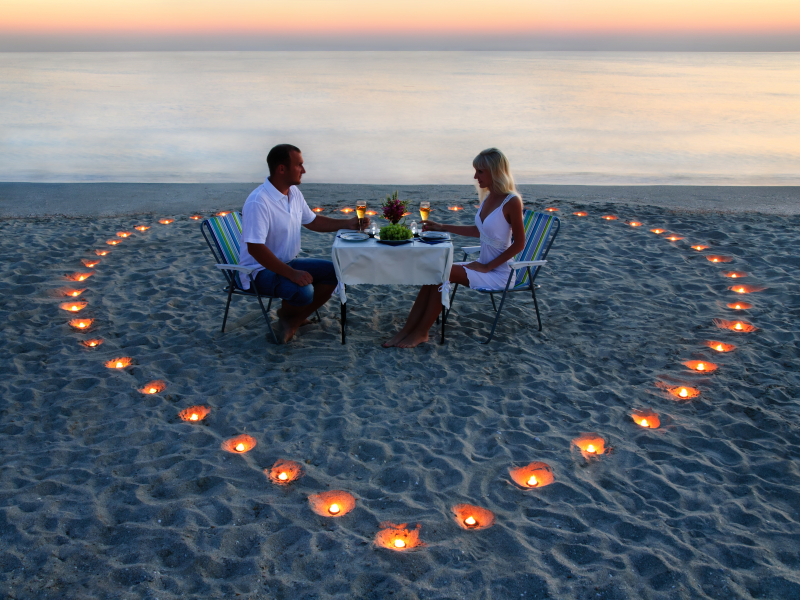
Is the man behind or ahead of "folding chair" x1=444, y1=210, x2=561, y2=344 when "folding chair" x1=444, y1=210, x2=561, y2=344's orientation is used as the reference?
ahead

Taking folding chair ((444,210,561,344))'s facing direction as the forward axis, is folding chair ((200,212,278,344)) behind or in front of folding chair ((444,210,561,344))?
in front

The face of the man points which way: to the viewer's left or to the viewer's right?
to the viewer's right

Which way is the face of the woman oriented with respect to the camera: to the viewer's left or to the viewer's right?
to the viewer's left

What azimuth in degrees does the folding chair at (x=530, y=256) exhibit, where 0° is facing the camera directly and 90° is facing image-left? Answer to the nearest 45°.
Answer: approximately 45°

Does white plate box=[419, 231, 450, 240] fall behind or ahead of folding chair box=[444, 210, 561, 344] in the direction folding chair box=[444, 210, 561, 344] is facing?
ahead

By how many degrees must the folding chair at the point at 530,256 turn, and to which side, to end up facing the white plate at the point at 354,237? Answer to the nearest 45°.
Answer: approximately 45° to its right

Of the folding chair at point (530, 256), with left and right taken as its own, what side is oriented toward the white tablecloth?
front
